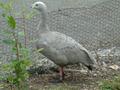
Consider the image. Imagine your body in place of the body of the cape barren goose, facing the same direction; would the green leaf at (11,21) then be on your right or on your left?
on your left

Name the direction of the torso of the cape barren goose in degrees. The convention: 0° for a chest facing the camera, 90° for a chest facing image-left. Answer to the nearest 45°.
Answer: approximately 90°

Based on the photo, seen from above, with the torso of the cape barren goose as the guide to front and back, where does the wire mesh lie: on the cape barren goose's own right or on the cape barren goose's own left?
on the cape barren goose's own right
